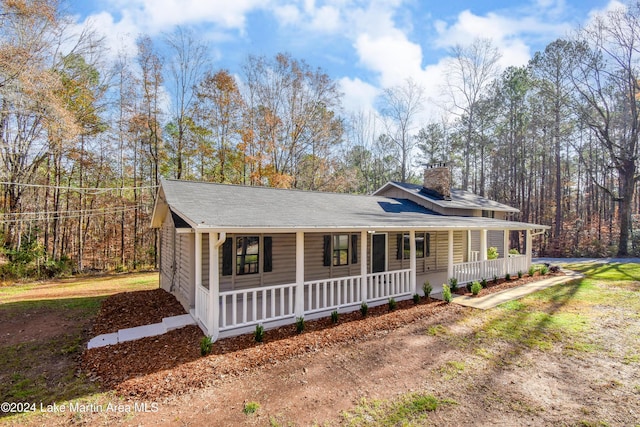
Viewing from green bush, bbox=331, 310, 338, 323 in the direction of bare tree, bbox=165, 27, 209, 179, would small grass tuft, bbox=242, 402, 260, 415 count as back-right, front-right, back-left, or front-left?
back-left

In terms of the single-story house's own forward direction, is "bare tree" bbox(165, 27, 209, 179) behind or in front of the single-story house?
behind

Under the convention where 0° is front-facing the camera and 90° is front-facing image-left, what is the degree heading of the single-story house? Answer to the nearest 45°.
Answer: approximately 315°

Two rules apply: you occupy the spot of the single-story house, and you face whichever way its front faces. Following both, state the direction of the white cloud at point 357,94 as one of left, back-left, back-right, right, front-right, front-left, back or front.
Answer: back-left

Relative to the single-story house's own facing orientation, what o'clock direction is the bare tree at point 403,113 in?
The bare tree is roughly at 8 o'clock from the single-story house.

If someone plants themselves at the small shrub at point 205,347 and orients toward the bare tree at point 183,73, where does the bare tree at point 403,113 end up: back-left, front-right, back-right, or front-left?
front-right

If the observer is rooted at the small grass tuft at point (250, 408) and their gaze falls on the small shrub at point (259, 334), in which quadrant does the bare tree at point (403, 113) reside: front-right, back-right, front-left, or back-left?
front-right

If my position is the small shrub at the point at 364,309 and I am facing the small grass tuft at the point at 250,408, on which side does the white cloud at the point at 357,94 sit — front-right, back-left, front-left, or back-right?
back-right

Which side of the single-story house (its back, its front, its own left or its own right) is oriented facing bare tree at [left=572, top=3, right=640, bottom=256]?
left

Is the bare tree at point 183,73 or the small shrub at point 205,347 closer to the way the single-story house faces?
the small shrub

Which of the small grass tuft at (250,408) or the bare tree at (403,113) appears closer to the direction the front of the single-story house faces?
the small grass tuft
